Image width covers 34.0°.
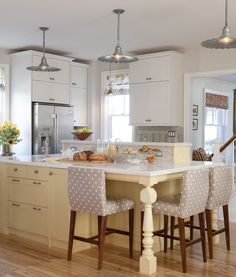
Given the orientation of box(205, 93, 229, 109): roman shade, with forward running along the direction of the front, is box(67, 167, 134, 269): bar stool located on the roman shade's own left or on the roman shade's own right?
on the roman shade's own right

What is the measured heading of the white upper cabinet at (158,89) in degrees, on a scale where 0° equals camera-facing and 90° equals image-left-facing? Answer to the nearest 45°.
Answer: approximately 45°

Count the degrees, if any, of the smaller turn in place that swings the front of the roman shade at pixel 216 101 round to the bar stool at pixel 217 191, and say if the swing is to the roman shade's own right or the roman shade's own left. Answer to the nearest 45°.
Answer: approximately 45° to the roman shade's own right

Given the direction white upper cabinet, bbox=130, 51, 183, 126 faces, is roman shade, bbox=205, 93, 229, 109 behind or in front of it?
behind

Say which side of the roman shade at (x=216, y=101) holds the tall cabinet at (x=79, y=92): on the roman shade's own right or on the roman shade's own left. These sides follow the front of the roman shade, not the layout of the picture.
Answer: on the roman shade's own right

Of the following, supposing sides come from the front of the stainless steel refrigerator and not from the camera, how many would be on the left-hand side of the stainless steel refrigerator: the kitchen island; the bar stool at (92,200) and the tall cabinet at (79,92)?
1

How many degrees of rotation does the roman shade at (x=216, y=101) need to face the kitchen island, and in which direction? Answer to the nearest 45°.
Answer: approximately 45° to its right

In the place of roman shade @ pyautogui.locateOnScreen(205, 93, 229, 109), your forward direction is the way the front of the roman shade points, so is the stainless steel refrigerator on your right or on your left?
on your right

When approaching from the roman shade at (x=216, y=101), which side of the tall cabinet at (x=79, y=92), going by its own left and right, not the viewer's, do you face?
left

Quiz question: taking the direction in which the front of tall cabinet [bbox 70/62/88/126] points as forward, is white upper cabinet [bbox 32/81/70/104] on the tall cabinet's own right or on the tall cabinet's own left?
on the tall cabinet's own right
